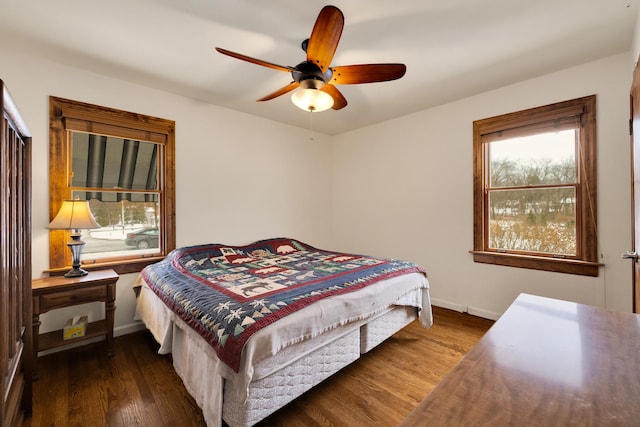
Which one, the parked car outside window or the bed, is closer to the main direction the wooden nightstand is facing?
the bed

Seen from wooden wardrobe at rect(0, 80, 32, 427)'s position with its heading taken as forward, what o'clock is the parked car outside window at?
The parked car outside window is roughly at 10 o'clock from the wooden wardrobe.

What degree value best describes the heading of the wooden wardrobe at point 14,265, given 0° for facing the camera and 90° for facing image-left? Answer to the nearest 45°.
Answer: approximately 270°

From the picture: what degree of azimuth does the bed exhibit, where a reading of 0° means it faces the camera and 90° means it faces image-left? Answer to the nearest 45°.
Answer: approximately 315°

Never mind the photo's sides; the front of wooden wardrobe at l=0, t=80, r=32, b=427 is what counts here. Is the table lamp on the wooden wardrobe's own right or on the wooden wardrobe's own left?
on the wooden wardrobe's own left

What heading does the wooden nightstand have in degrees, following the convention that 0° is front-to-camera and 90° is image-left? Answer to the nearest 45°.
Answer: approximately 315°

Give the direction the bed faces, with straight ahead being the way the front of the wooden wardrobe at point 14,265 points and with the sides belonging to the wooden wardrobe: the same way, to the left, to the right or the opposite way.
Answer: to the right

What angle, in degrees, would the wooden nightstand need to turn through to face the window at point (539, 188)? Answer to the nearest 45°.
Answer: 0° — it already faces it

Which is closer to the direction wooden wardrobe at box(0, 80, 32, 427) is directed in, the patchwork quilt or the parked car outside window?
the patchwork quilt

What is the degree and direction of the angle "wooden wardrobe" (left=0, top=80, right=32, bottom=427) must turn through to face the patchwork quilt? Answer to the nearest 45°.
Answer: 0° — it already faces it
